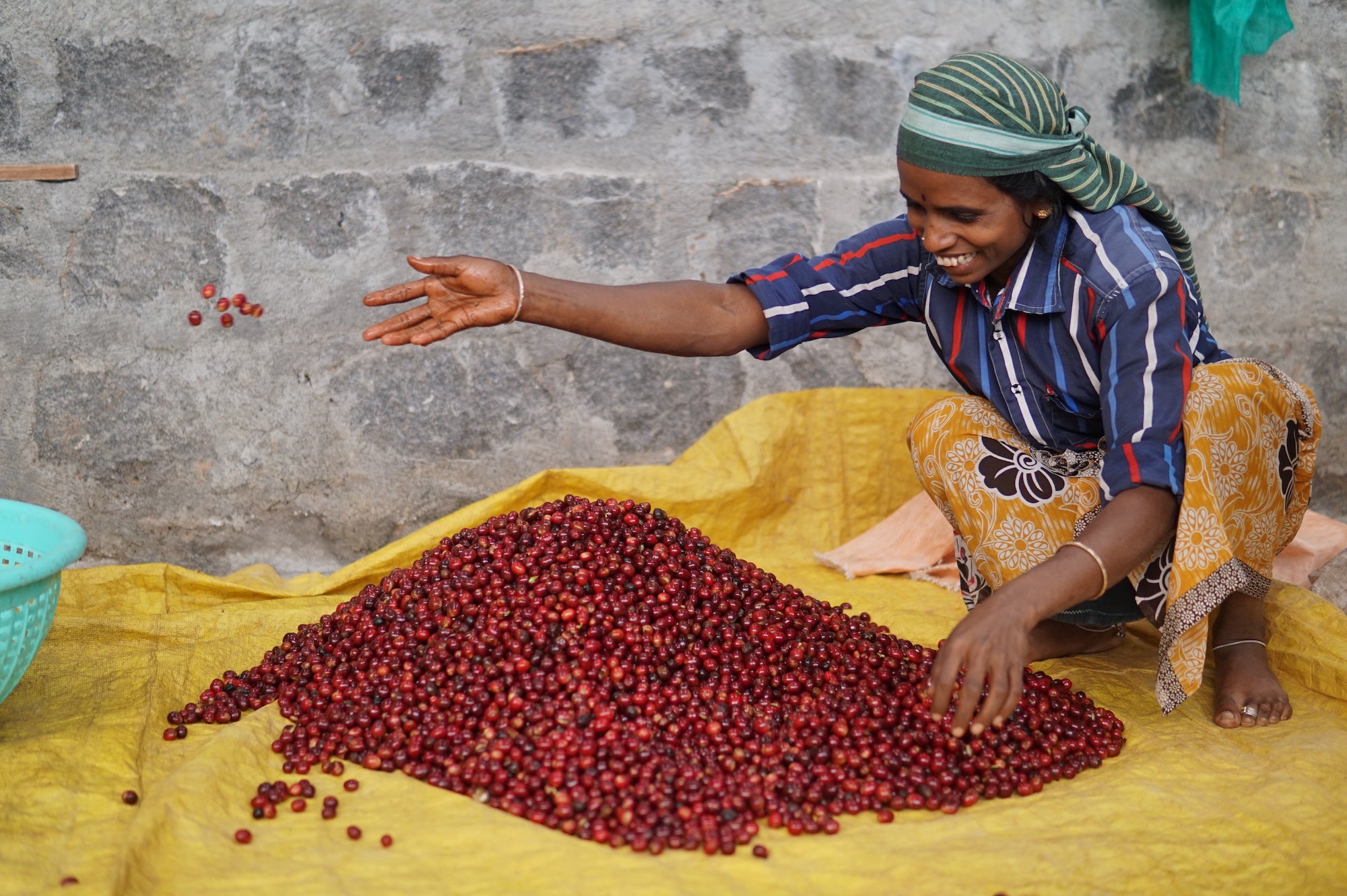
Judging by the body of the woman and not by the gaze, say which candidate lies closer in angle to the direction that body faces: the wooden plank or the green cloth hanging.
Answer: the wooden plank

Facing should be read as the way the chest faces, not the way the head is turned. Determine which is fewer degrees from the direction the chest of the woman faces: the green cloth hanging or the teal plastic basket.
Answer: the teal plastic basket

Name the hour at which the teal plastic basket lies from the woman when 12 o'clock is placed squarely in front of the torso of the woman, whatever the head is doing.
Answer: The teal plastic basket is roughly at 1 o'clock from the woman.

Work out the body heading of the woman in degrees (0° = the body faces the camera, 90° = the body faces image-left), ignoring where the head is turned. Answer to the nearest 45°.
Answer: approximately 45°

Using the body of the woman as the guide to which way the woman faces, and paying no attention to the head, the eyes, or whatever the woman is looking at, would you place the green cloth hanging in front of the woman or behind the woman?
behind
